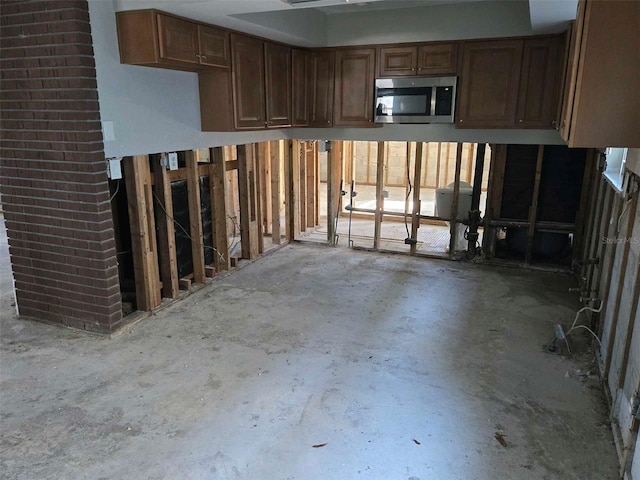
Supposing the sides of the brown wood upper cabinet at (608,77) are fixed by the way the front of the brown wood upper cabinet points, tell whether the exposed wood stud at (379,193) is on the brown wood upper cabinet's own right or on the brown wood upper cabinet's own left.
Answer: on the brown wood upper cabinet's own right

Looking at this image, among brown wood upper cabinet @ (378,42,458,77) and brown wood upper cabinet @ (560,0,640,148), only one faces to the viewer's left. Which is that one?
brown wood upper cabinet @ (560,0,640,148)

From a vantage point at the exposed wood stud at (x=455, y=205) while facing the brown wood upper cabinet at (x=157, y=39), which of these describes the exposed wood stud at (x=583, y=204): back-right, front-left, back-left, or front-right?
back-left

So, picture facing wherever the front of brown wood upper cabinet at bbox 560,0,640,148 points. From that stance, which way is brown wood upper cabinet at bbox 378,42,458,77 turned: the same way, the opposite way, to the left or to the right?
to the left

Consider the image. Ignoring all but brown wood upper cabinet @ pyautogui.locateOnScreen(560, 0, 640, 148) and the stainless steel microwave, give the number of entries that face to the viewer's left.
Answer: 1

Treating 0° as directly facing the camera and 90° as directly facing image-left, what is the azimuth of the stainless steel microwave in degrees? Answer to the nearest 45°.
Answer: approximately 0°

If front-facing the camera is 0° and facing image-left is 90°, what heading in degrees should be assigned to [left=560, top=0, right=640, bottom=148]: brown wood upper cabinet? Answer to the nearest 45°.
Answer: approximately 90°

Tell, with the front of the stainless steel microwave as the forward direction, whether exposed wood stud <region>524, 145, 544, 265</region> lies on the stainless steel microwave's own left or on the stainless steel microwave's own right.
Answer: on the stainless steel microwave's own left
